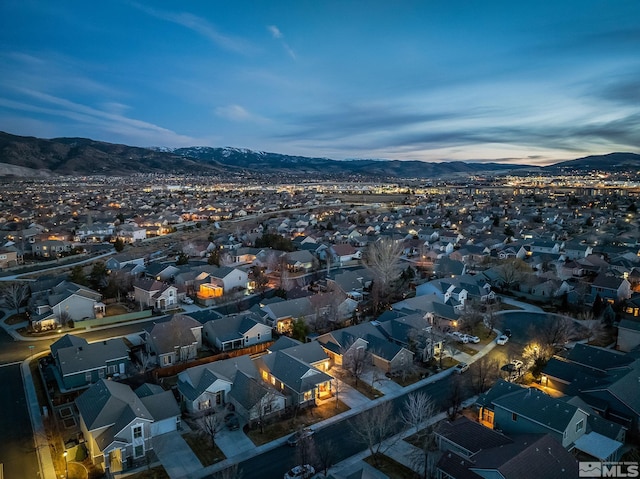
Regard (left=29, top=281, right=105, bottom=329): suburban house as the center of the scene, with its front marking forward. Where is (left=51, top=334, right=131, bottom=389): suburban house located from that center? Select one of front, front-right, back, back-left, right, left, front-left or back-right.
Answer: front-left

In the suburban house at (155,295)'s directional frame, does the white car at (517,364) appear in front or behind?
in front

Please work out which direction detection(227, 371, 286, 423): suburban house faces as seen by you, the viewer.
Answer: facing the viewer and to the right of the viewer

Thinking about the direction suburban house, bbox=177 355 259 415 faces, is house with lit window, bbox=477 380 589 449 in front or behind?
in front

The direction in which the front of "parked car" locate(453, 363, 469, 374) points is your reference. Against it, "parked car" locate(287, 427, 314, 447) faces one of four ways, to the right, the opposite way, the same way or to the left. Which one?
the same way

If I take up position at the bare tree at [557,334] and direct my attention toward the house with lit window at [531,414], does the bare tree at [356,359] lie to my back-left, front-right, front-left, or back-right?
front-right

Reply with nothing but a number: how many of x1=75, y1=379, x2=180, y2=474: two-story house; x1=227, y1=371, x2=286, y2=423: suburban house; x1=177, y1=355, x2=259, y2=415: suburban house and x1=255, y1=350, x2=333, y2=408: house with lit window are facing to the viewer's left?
0

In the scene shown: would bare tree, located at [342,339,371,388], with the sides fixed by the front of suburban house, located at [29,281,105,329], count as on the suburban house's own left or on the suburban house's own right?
on the suburban house's own left

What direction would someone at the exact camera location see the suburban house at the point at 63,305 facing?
facing the viewer and to the left of the viewer

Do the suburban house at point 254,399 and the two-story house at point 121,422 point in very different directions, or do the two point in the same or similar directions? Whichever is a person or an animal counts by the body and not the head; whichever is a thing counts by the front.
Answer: same or similar directions

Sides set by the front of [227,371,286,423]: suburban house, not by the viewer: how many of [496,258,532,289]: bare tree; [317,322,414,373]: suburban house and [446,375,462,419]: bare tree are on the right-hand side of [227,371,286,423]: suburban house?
0

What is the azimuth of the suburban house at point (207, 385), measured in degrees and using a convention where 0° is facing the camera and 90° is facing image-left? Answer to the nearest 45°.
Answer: approximately 315°
